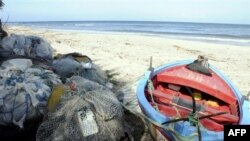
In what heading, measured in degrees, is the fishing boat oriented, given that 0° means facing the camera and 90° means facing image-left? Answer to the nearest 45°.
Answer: approximately 180°

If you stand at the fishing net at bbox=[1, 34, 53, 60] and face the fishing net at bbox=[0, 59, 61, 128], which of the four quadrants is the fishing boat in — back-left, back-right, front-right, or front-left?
front-left

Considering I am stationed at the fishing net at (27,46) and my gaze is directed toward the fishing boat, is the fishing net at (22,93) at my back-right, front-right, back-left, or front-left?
front-right

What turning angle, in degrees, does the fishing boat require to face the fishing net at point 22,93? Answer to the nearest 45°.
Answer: approximately 90° to its left

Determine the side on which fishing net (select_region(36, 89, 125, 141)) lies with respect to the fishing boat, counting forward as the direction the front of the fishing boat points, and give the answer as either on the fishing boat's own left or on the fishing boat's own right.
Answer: on the fishing boat's own left

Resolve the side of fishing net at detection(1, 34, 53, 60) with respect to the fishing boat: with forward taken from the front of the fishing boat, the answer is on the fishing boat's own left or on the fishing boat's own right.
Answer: on the fishing boat's own left
